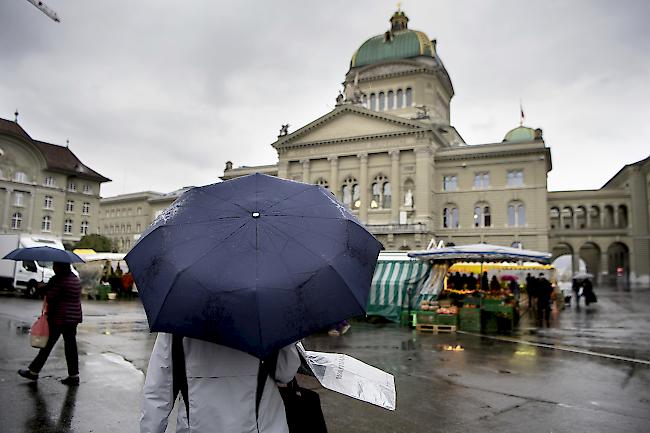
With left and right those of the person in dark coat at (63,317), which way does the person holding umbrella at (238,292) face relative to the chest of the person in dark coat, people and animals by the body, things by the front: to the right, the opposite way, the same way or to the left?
to the right

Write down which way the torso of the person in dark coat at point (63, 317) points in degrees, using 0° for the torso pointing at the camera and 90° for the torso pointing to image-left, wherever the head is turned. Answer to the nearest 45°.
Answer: approximately 90°

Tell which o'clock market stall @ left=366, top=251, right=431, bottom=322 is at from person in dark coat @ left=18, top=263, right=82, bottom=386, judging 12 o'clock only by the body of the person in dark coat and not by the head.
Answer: The market stall is roughly at 5 o'clock from the person in dark coat.

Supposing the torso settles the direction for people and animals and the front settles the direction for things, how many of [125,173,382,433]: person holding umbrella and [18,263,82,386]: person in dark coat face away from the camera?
1

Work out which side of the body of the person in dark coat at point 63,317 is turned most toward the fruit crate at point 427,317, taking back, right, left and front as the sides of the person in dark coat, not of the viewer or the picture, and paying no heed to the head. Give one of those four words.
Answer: back

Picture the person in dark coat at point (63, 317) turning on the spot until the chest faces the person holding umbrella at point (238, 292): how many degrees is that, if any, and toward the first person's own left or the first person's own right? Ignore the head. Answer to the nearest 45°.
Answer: approximately 90° to the first person's own left

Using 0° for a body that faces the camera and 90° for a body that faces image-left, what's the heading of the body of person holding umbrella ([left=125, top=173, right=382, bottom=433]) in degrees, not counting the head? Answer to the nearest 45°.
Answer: approximately 180°

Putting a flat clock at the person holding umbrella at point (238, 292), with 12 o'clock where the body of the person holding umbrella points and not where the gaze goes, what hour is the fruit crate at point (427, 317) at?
The fruit crate is roughly at 1 o'clock from the person holding umbrella.
